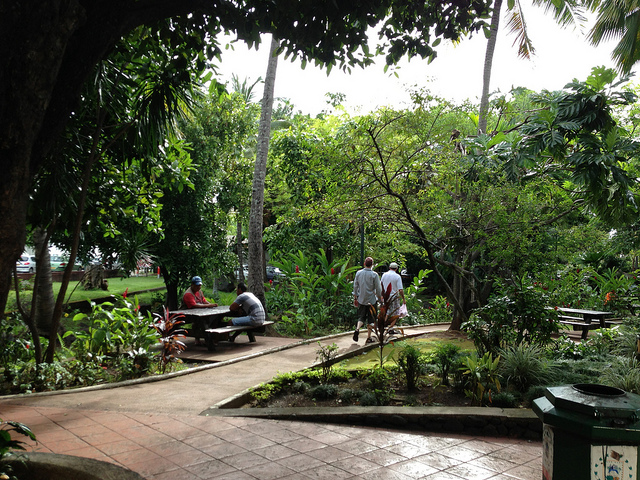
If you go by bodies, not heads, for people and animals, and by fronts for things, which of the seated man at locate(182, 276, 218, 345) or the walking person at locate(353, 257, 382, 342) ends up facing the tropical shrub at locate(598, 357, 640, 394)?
the seated man

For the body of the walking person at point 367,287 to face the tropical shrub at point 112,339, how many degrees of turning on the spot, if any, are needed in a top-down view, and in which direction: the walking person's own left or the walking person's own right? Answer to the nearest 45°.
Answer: approximately 135° to the walking person's own left

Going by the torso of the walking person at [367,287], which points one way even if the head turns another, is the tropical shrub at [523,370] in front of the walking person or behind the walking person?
behind

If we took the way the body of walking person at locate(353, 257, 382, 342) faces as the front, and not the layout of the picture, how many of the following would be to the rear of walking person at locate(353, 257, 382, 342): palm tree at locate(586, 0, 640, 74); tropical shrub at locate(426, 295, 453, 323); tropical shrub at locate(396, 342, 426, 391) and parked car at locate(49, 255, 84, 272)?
1

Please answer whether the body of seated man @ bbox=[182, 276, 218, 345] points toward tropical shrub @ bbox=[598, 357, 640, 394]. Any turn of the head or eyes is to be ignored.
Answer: yes

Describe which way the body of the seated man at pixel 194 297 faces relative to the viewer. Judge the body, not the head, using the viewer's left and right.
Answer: facing the viewer and to the right of the viewer

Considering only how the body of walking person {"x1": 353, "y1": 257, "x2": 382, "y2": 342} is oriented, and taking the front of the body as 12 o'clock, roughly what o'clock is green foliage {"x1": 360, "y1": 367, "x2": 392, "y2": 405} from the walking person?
The green foliage is roughly at 6 o'clock from the walking person.

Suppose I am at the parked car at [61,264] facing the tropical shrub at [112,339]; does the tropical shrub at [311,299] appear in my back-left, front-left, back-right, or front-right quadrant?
front-left

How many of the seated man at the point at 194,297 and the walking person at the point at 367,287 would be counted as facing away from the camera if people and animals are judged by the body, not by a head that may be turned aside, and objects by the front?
1

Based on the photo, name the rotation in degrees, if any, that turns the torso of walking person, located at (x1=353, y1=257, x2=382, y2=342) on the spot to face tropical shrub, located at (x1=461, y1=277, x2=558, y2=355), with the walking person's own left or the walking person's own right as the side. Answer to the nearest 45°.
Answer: approximately 135° to the walking person's own right

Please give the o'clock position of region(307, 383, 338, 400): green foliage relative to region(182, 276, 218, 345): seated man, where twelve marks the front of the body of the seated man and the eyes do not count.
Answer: The green foliage is roughly at 1 o'clock from the seated man.

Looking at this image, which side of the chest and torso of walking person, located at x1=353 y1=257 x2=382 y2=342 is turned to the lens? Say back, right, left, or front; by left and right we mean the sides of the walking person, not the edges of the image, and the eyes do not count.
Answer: back

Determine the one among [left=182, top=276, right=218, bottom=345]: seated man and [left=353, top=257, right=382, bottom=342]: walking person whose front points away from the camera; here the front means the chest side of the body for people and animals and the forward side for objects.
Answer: the walking person
